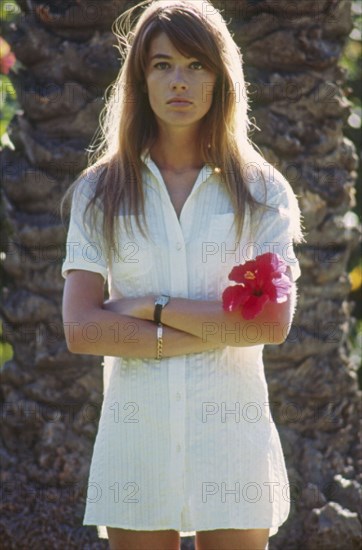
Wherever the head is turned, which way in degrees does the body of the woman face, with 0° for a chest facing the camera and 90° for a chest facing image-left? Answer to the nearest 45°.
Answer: approximately 0°

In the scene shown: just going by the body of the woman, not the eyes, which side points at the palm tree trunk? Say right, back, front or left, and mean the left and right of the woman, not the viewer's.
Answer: back
